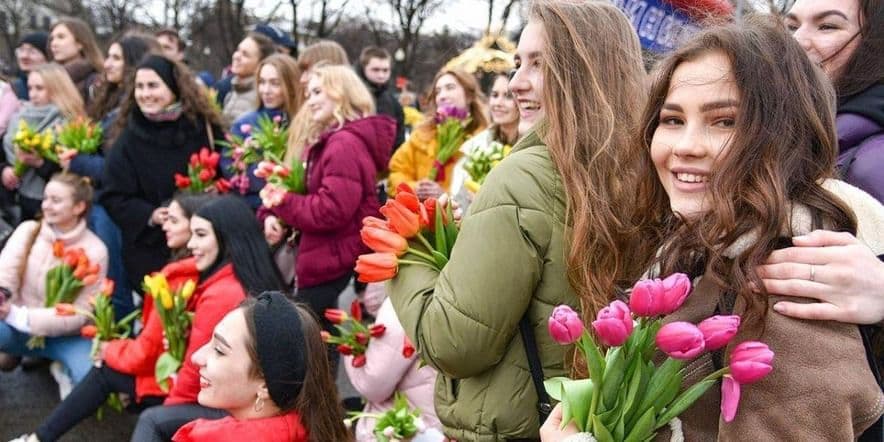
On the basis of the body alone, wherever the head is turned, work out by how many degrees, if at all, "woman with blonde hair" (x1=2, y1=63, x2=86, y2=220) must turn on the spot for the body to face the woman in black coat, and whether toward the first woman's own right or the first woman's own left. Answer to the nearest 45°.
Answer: approximately 45° to the first woman's own left

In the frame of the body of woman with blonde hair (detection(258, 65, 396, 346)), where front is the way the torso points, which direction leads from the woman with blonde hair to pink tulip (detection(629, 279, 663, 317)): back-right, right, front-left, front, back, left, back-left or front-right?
left

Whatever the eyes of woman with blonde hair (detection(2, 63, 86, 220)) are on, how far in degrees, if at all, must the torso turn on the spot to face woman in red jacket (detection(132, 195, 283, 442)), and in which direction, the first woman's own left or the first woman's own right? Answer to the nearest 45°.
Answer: approximately 45° to the first woman's own left

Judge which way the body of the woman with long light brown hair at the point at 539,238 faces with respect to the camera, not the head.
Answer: to the viewer's left

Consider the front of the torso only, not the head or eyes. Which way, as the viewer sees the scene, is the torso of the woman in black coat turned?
toward the camera

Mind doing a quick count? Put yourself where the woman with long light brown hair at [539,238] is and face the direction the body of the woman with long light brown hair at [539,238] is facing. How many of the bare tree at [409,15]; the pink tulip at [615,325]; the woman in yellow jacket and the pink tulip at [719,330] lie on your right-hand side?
2

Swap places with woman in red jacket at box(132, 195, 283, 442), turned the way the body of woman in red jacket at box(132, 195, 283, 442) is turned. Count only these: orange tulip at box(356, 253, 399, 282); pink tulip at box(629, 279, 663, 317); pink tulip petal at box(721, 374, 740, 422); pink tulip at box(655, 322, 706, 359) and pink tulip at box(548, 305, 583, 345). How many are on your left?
5

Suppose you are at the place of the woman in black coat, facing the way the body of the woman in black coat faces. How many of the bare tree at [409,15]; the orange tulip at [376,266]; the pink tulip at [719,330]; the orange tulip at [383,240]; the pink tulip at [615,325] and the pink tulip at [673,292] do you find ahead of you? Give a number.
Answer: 5

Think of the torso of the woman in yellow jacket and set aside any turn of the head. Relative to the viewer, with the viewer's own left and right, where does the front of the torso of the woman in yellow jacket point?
facing the viewer and to the left of the viewer

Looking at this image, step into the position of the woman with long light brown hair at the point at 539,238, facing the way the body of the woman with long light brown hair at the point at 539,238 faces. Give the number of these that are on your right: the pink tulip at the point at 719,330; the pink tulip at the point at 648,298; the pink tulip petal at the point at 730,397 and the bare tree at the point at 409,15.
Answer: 1

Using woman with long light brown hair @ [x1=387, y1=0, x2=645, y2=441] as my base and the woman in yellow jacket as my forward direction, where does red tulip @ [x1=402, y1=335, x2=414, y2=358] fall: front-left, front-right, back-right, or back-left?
front-left
